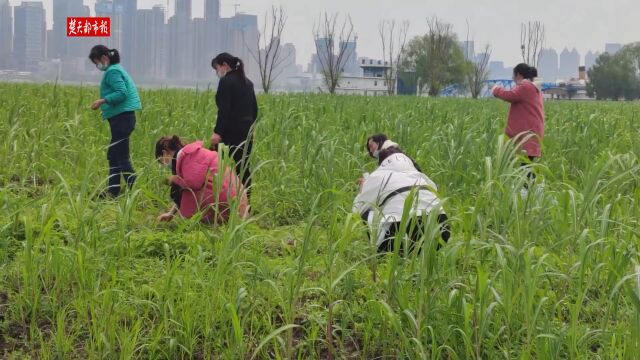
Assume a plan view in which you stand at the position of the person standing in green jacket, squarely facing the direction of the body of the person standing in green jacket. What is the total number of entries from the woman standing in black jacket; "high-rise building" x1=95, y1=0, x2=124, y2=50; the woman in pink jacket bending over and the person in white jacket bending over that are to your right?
1

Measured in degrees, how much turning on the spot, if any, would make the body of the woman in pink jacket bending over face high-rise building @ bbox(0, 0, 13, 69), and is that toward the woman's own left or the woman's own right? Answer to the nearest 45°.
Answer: approximately 90° to the woman's own right

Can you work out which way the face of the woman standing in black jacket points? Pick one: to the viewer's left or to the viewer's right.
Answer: to the viewer's left

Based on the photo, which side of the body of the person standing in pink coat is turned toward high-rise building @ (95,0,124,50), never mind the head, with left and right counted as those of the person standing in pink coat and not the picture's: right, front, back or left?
front

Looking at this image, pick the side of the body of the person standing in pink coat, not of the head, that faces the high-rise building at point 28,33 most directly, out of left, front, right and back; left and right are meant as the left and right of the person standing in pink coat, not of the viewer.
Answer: front

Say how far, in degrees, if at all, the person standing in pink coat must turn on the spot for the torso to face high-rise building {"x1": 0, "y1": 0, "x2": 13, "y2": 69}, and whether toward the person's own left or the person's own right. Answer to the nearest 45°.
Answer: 0° — they already face it

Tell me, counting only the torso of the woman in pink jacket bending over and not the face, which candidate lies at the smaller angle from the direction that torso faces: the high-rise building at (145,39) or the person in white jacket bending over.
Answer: the high-rise building

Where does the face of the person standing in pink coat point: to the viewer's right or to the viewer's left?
to the viewer's left

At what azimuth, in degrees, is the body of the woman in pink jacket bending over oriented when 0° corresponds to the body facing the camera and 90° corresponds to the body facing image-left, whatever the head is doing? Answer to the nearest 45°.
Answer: approximately 90°

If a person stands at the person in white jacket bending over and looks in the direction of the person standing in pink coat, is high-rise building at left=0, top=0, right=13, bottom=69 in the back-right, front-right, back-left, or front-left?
front-left

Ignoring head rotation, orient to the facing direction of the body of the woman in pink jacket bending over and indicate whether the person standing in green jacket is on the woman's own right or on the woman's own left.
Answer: on the woman's own right
